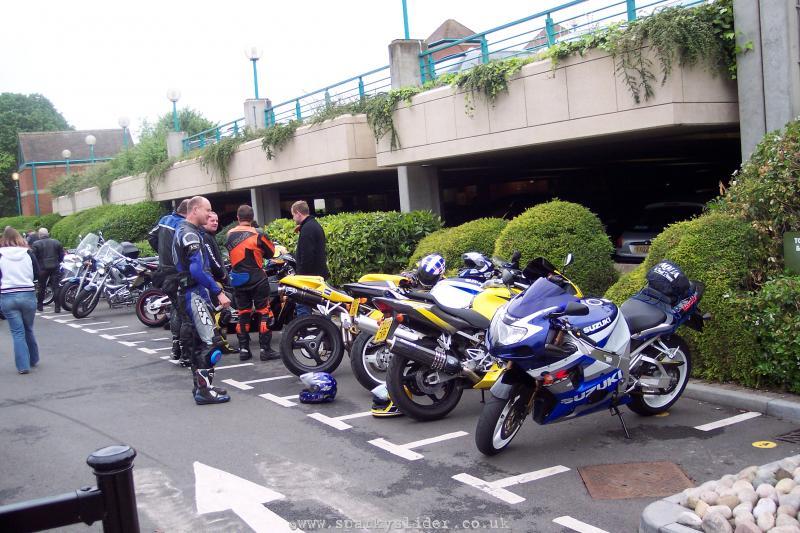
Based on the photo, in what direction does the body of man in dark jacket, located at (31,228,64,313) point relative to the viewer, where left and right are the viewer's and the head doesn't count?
facing away from the viewer

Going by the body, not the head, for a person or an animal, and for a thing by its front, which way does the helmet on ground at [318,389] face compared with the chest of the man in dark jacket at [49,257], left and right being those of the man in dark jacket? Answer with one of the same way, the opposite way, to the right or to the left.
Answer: to the left

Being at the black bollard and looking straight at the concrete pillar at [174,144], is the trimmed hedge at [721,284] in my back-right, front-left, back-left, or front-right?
front-right

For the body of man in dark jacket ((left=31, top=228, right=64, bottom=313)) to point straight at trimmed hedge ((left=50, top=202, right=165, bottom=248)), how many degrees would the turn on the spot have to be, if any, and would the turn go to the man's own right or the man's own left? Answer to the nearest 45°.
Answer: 0° — they already face it

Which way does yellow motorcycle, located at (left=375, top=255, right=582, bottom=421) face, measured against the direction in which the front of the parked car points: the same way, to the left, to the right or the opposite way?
the same way

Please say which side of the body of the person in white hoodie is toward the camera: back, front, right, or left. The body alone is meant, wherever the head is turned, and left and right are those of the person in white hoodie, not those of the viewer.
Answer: back

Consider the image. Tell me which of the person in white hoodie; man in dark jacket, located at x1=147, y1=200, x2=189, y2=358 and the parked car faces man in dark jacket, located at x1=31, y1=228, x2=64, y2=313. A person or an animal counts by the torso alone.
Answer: the person in white hoodie

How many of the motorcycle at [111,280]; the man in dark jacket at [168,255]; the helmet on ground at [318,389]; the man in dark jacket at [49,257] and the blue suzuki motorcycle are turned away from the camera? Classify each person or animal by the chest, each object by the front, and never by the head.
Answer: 2

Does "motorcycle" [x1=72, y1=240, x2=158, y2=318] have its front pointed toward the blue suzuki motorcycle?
no

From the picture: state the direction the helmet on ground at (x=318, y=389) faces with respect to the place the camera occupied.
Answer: facing to the left of the viewer

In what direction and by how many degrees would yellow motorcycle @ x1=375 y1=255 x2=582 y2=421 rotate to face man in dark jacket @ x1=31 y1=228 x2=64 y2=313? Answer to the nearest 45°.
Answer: approximately 90° to its left

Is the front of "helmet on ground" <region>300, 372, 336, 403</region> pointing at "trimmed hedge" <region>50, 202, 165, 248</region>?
no

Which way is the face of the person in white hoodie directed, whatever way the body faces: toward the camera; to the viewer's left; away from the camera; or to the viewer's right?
away from the camera
